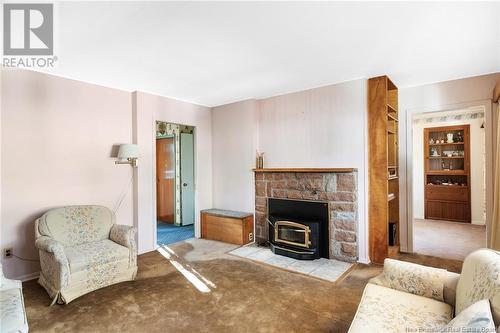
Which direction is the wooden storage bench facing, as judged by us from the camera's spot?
facing the viewer and to the left of the viewer

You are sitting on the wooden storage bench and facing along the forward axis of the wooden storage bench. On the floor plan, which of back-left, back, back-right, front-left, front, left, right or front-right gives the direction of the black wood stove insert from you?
left

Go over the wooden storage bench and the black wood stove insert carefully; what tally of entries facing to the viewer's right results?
0

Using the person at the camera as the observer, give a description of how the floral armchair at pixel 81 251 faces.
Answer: facing the viewer and to the right of the viewer

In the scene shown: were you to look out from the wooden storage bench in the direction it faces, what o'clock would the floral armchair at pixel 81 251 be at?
The floral armchair is roughly at 12 o'clock from the wooden storage bench.

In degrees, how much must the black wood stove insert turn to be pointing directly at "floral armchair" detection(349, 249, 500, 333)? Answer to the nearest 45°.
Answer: approximately 45° to its left

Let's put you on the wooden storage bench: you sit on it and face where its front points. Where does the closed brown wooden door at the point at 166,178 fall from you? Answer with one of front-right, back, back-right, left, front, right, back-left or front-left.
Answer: right

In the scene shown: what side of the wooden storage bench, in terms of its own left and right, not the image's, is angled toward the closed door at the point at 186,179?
right

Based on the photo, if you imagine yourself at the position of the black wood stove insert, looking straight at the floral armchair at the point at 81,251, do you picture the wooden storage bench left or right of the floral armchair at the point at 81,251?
right

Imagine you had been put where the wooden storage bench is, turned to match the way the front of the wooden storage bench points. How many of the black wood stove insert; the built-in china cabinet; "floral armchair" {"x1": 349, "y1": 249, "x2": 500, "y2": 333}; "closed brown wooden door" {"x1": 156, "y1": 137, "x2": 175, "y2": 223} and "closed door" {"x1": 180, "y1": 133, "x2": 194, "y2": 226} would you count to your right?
2

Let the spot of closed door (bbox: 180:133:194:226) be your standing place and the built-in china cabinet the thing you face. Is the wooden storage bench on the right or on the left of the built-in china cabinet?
right

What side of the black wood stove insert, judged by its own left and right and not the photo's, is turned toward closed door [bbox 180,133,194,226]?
right
